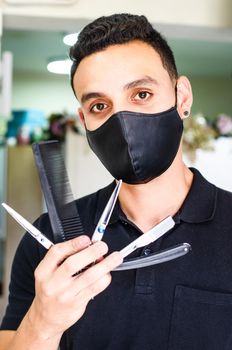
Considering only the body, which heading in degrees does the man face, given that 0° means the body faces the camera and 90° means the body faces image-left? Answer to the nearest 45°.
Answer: approximately 0°
